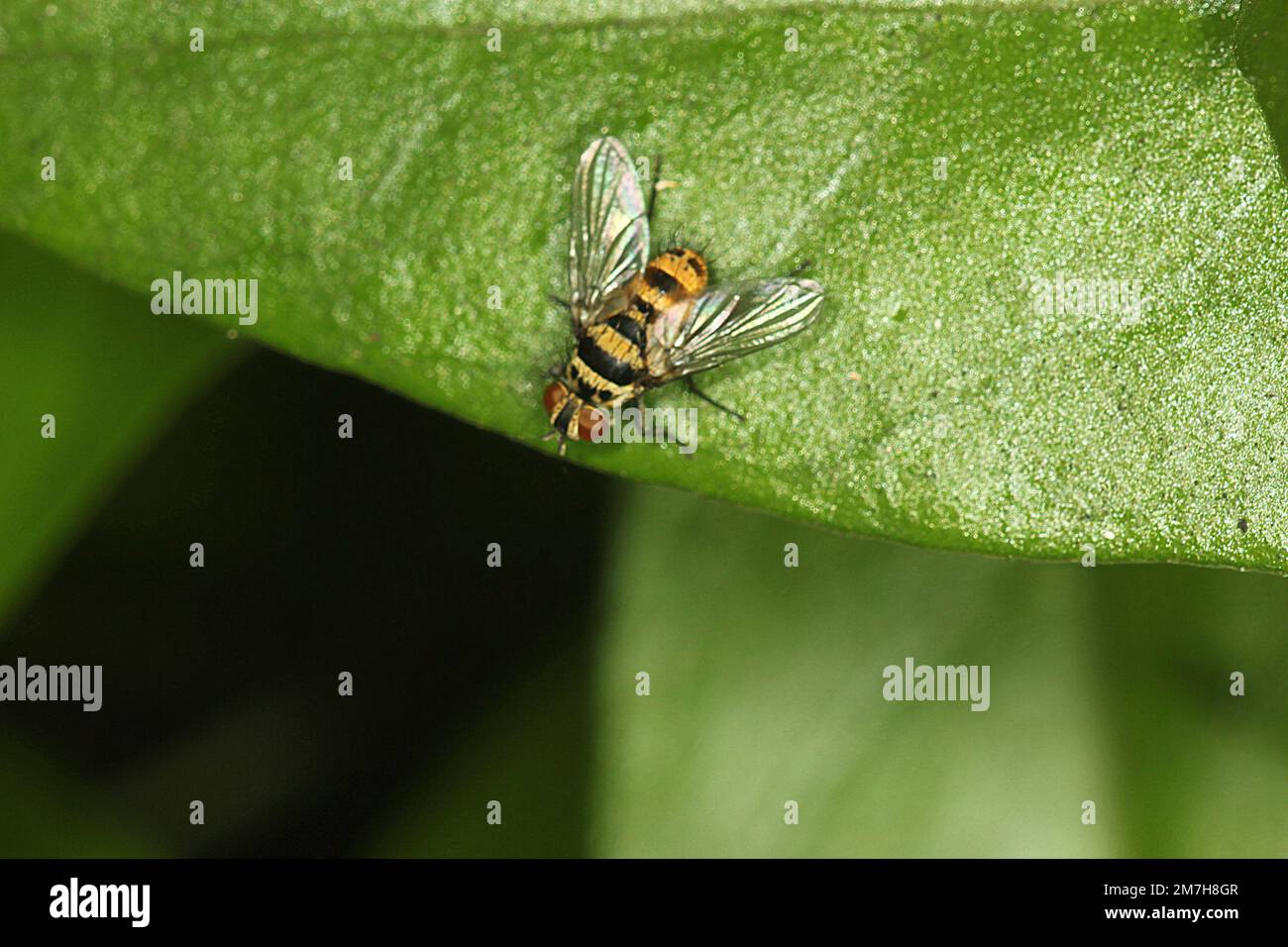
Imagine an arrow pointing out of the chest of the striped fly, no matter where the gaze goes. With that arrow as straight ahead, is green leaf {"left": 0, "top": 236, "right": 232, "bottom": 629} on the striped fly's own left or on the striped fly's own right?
on the striped fly's own right

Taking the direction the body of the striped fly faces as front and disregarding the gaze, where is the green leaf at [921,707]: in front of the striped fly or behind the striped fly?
behind

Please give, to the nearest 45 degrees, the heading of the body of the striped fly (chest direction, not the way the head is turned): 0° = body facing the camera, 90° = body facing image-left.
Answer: approximately 45°
